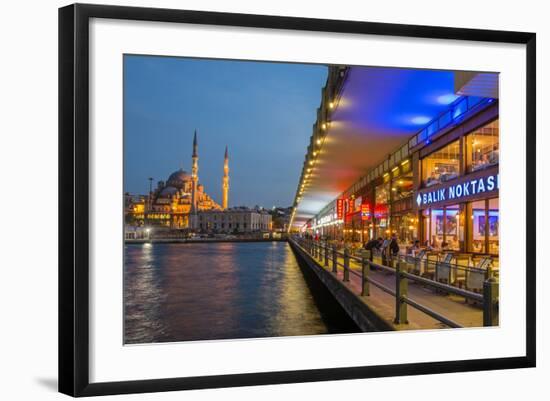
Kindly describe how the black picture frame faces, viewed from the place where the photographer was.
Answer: facing the viewer and to the right of the viewer
